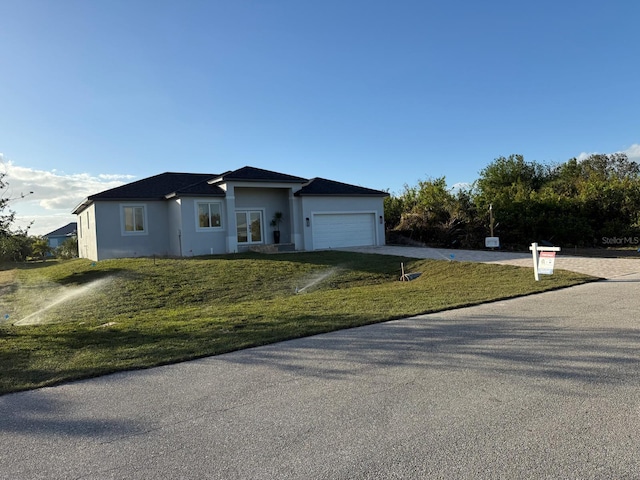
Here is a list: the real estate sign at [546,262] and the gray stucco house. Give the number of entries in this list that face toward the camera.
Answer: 2

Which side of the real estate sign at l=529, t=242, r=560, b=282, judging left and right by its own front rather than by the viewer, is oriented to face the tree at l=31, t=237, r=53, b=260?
right

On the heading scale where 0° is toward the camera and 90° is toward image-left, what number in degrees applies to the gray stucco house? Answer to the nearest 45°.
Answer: approximately 0°

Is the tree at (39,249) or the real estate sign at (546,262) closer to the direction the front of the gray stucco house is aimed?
the real estate sign

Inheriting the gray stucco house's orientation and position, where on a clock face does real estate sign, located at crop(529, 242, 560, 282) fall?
The real estate sign is roughly at 11 o'clock from the gray stucco house.

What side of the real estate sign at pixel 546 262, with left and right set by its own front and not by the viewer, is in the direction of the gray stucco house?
right
